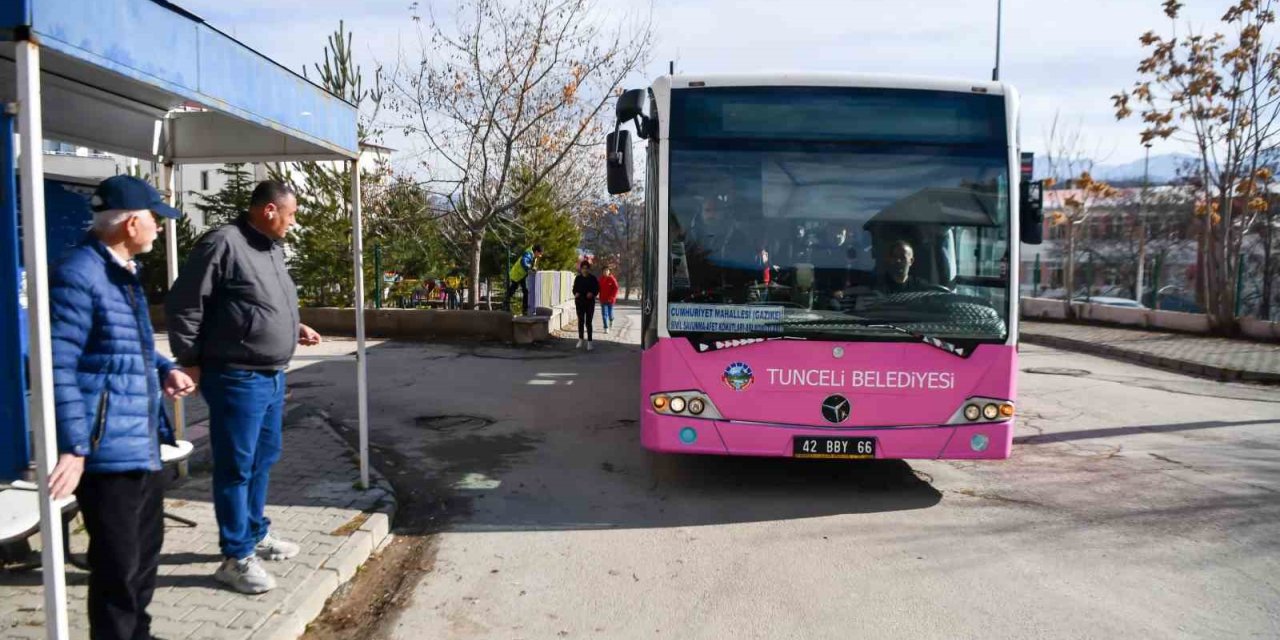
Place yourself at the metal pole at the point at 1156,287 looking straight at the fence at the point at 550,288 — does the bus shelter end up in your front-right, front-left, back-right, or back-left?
front-left

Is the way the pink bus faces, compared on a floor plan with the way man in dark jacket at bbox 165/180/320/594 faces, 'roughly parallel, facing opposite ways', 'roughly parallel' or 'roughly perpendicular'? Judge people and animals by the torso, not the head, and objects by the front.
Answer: roughly perpendicular

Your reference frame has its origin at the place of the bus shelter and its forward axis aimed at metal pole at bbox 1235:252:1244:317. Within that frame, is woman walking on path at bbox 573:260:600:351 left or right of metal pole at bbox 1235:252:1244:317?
left

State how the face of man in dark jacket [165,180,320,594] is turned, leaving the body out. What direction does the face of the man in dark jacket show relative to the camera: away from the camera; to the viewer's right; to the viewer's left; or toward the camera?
to the viewer's right

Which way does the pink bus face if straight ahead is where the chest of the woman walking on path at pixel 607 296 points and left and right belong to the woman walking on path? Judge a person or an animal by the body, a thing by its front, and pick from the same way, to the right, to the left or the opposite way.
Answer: the same way

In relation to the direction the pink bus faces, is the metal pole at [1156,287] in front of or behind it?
behind

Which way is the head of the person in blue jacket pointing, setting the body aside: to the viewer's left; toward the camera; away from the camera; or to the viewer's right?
to the viewer's right

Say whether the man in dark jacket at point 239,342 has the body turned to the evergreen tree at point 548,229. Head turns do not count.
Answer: no

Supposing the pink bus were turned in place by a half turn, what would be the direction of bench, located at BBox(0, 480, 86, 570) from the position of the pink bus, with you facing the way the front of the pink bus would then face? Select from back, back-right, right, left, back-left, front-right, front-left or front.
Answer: back-left

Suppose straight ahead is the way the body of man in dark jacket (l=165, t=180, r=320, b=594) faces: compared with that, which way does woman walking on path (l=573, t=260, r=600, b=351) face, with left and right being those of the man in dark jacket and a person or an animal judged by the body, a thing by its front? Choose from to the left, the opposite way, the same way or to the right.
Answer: to the right

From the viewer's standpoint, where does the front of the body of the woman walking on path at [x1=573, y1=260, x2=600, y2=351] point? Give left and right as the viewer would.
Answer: facing the viewer

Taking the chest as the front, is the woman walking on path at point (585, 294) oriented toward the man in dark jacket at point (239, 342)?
yes

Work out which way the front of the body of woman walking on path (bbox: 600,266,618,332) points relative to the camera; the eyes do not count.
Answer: toward the camera

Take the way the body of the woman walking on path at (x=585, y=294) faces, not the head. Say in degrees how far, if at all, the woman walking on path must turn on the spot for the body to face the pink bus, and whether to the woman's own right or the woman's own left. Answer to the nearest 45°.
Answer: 0° — they already face it

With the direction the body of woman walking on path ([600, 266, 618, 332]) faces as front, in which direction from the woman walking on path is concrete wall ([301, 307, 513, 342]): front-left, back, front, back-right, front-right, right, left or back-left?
front-right

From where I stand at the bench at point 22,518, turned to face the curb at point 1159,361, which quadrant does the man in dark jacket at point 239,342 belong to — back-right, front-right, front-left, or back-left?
front-right

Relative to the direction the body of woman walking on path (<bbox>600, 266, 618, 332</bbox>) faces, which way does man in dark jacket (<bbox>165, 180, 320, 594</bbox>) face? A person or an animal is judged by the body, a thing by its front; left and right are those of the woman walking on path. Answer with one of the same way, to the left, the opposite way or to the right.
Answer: to the left

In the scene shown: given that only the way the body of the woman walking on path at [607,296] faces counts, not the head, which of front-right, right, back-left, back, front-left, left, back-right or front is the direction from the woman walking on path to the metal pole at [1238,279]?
left

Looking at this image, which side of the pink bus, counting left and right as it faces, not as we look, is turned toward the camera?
front
